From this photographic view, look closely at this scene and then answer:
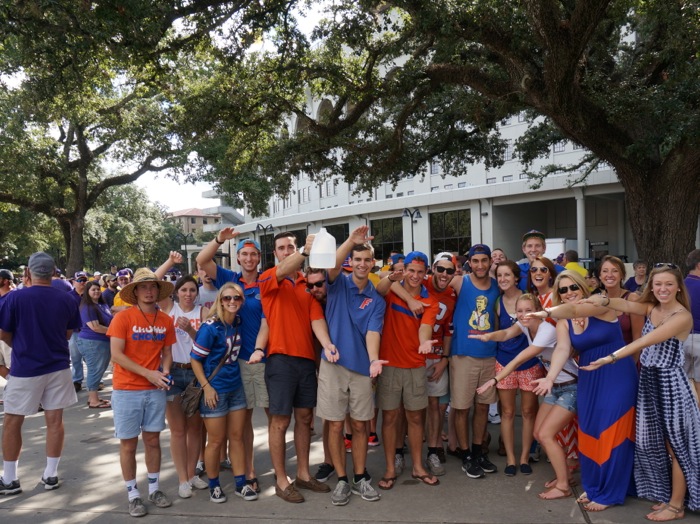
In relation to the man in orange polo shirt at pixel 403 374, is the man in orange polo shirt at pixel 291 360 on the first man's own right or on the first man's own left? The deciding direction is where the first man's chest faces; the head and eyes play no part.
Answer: on the first man's own right

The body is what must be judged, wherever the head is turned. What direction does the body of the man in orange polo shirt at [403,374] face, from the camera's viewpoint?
toward the camera

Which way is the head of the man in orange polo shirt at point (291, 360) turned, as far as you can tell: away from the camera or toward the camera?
toward the camera

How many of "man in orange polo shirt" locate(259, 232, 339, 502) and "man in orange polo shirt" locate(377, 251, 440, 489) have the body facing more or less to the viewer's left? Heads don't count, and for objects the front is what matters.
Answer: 0

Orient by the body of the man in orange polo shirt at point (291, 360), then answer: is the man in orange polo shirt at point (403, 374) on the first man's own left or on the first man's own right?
on the first man's own left

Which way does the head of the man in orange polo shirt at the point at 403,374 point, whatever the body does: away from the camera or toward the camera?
toward the camera
